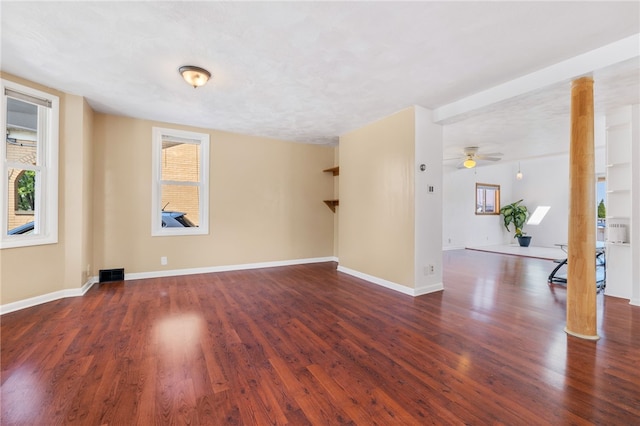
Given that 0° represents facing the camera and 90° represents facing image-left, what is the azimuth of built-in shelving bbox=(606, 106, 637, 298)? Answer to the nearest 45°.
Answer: approximately 45°

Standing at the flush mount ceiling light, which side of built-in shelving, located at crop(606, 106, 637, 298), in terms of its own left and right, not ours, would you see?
front

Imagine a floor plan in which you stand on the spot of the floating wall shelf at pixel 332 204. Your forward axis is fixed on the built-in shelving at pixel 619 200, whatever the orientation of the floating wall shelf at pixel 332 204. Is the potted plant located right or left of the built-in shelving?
left

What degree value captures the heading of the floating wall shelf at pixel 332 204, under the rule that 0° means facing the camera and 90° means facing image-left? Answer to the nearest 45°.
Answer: approximately 45°

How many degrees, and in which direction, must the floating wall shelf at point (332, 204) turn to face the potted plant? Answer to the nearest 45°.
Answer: approximately 180°

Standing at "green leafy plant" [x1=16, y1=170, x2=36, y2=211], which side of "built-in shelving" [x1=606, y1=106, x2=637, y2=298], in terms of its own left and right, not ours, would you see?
front

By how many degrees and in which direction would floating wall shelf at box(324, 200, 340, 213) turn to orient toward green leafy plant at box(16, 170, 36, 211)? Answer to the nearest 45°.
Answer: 0° — it already faces it

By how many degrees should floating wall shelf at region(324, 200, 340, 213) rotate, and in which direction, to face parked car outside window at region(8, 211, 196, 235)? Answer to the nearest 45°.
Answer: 0° — it already faces it

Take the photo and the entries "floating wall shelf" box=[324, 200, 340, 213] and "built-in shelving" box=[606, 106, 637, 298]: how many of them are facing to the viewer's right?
0

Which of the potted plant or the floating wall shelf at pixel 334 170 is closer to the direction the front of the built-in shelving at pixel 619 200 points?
the floating wall shelf
